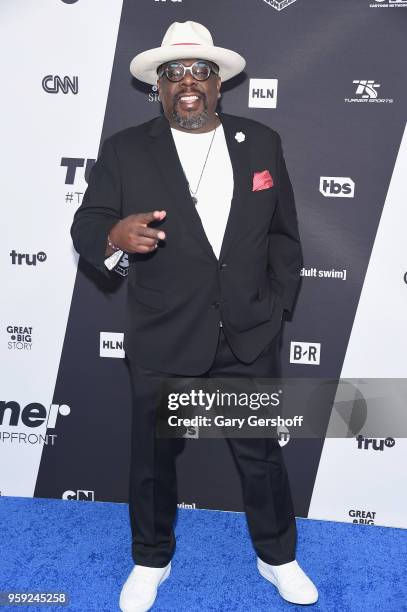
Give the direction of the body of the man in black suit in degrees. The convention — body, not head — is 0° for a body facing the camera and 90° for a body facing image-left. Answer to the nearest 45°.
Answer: approximately 0°
